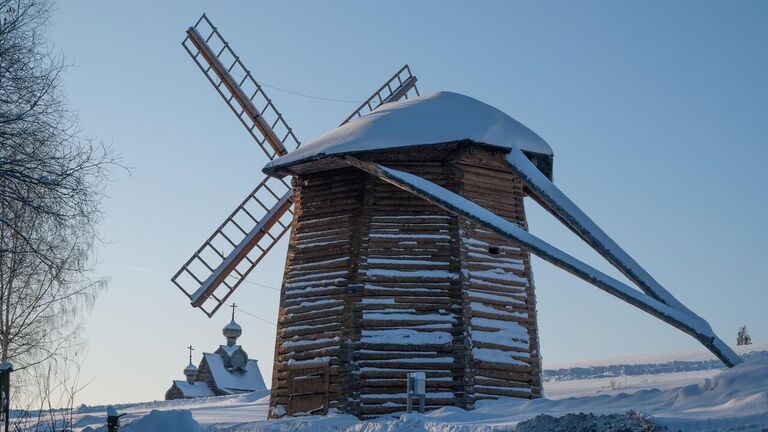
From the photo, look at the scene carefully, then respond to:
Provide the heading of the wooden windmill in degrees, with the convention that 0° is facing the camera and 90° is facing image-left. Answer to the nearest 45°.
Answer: approximately 135°
